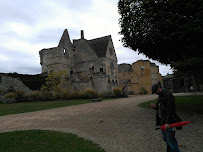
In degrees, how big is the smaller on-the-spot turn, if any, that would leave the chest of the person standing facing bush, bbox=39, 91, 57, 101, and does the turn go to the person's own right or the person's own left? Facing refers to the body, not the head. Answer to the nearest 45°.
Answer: approximately 45° to the person's own right

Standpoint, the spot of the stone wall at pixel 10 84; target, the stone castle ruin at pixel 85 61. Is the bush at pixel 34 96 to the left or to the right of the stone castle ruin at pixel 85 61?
right

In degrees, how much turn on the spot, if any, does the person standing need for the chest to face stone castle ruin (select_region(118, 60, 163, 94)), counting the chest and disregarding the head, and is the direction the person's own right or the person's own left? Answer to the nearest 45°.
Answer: approximately 90° to the person's own right

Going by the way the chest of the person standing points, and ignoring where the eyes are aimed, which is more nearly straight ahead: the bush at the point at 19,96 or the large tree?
the bush

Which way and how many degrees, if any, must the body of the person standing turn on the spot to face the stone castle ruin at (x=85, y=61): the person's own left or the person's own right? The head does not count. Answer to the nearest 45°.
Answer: approximately 45° to the person's own right

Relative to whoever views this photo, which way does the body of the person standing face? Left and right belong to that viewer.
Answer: facing to the left of the viewer

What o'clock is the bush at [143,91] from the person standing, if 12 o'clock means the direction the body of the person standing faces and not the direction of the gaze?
The bush is roughly at 3 o'clock from the person standing.

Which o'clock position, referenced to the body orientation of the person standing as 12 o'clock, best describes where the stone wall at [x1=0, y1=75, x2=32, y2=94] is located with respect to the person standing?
The stone wall is roughly at 1 o'clock from the person standing.

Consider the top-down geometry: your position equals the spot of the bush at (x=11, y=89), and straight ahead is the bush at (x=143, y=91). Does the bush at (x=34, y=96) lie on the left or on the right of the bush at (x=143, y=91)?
right
